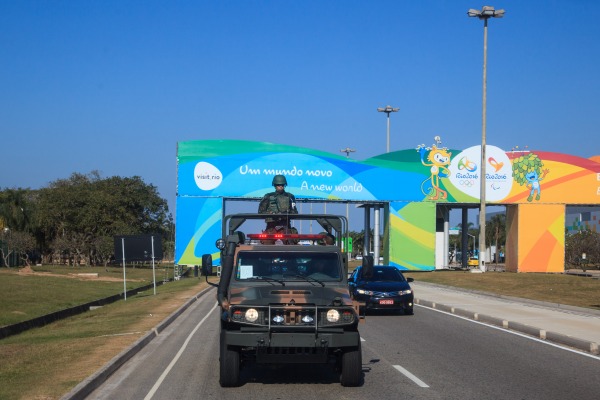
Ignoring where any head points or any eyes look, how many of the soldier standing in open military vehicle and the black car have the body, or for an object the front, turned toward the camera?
2

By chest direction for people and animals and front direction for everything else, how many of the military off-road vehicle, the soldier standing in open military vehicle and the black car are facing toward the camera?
3

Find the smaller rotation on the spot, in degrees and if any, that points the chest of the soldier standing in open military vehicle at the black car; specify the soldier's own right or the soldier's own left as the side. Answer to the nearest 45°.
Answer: approximately 180°

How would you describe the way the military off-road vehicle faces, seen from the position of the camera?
facing the viewer

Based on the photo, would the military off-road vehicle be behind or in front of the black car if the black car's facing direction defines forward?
in front

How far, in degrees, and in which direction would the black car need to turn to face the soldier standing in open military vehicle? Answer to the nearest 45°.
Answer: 0° — it already faces them

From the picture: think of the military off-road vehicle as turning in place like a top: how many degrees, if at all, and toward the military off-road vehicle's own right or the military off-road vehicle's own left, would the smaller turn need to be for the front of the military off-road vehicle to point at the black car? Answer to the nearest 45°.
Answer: approximately 180°

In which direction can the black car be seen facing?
toward the camera

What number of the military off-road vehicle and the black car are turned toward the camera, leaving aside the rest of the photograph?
2
